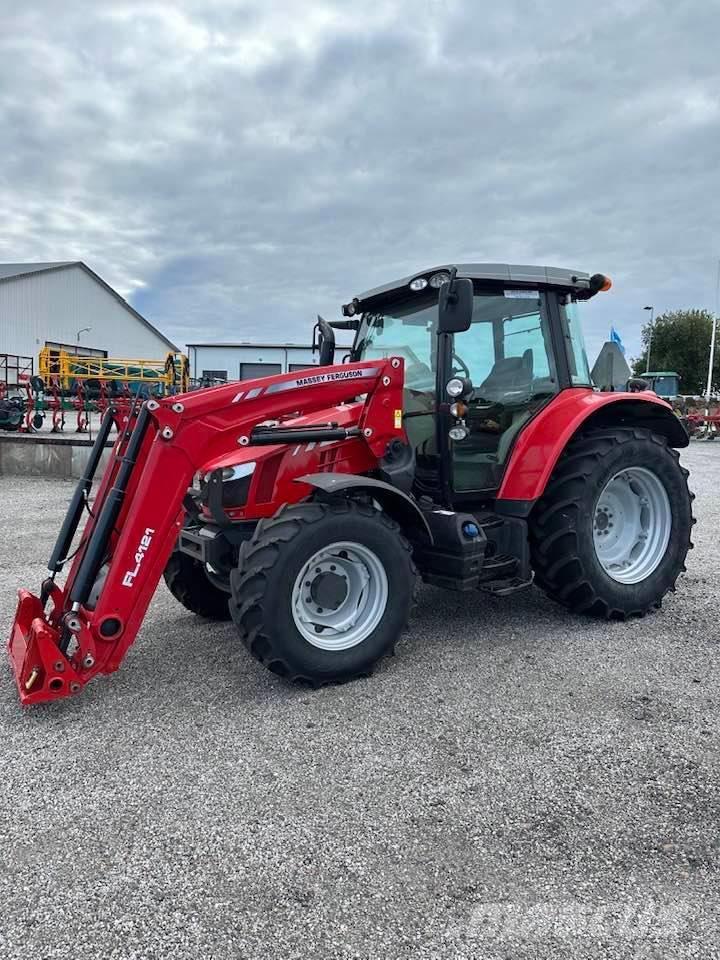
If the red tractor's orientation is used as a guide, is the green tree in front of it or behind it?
behind

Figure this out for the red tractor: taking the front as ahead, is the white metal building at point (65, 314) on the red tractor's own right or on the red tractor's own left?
on the red tractor's own right

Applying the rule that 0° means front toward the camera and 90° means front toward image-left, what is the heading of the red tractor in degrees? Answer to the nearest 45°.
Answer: approximately 45°

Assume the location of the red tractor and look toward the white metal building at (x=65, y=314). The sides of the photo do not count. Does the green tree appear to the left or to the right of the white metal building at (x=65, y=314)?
right

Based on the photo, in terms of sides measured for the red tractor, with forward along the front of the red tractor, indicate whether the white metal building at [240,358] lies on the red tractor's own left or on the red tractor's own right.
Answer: on the red tractor's own right
